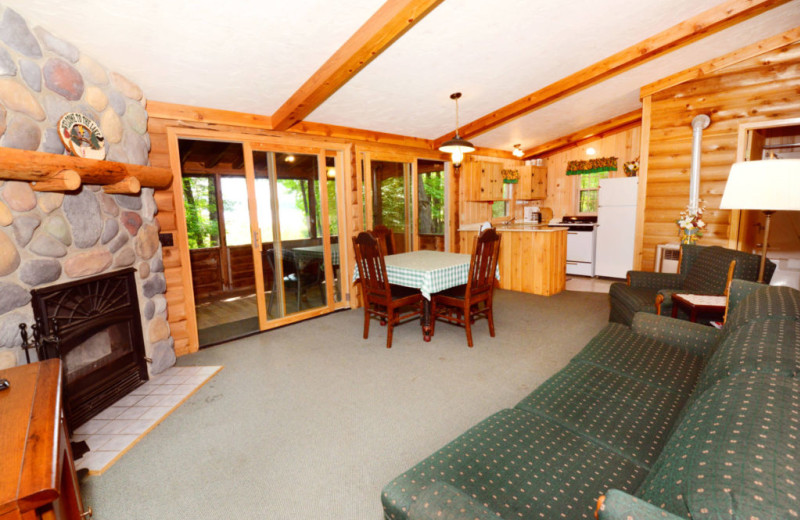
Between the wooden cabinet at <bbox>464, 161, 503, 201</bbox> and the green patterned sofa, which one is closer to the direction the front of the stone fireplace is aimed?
the green patterned sofa

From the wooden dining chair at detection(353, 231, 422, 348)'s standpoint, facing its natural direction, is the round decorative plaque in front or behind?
behind

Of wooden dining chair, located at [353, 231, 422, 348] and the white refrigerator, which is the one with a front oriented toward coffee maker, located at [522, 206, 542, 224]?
the wooden dining chair

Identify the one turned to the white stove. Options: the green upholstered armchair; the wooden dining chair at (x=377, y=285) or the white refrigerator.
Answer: the wooden dining chair

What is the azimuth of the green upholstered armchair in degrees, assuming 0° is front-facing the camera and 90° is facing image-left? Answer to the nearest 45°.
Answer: approximately 45°

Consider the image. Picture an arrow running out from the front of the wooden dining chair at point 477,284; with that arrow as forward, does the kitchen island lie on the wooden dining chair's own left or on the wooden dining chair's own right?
on the wooden dining chair's own right

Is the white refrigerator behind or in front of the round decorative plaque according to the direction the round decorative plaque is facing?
in front

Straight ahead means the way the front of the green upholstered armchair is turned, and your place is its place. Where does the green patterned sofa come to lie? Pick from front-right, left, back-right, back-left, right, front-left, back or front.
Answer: front-left

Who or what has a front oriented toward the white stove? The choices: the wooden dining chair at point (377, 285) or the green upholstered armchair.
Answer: the wooden dining chair

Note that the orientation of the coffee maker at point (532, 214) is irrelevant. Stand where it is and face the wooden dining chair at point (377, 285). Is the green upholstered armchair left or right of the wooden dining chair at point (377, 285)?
left

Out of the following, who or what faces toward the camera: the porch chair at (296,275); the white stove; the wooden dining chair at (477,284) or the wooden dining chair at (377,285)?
the white stove

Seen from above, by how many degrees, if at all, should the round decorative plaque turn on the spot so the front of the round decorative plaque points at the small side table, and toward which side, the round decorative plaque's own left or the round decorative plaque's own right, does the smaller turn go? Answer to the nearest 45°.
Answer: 0° — it already faces it

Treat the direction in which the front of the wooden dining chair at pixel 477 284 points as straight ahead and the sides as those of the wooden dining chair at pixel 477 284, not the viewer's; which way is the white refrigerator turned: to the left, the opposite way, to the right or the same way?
to the left
